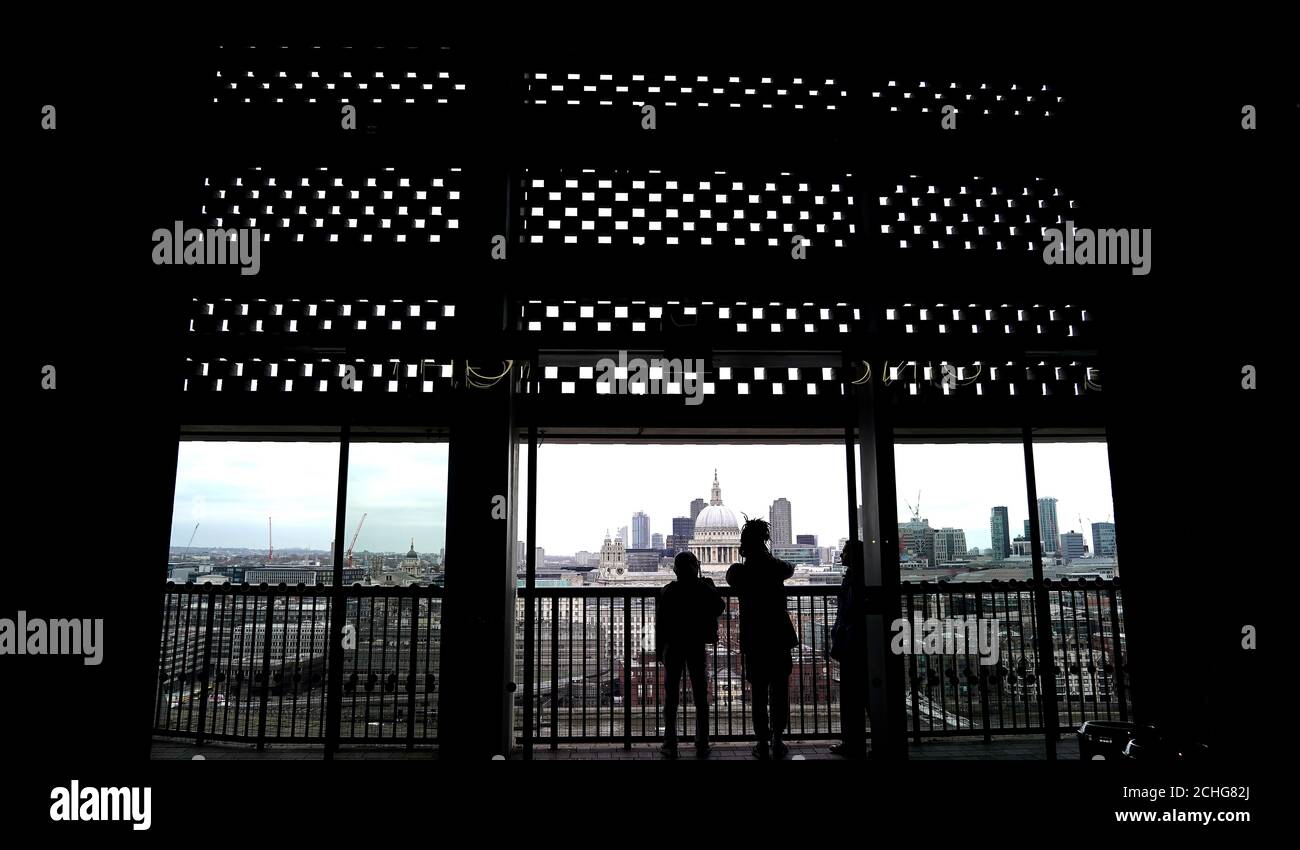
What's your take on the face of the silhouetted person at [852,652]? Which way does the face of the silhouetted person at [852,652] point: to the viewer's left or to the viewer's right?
to the viewer's left
